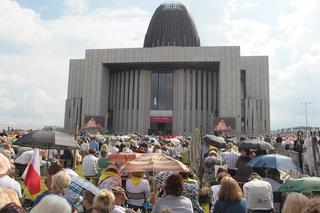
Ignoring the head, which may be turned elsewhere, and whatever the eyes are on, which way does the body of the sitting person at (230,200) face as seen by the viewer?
away from the camera

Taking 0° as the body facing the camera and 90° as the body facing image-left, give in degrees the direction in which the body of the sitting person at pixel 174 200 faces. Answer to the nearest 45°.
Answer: approximately 180°

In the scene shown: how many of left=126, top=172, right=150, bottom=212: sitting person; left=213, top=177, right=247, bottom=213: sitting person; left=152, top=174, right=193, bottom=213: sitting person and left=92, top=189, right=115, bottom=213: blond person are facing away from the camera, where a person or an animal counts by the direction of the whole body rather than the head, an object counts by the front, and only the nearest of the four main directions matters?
4

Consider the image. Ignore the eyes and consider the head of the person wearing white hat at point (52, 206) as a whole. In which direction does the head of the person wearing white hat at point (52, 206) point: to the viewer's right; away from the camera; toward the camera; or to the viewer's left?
away from the camera

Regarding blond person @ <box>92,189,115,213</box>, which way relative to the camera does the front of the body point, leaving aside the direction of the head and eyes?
away from the camera

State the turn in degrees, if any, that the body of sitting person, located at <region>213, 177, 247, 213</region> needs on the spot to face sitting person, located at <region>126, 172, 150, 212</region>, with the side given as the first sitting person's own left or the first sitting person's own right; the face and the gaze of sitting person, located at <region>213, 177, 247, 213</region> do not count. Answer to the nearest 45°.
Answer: approximately 45° to the first sitting person's own left

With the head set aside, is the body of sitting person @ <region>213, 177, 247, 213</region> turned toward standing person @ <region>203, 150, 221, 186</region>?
yes

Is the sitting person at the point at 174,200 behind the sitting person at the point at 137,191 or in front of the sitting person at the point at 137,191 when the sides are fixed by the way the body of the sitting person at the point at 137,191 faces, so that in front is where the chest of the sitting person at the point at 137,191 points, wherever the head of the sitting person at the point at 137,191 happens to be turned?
behind

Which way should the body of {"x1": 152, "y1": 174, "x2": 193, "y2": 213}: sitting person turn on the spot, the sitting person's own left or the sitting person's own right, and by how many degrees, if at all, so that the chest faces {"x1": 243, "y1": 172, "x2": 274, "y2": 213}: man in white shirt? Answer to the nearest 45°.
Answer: approximately 45° to the sitting person's own right

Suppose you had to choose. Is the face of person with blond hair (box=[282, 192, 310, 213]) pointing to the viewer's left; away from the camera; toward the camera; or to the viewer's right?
away from the camera

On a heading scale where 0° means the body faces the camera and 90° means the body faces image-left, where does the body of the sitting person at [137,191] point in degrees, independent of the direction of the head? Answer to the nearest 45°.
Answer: approximately 180°

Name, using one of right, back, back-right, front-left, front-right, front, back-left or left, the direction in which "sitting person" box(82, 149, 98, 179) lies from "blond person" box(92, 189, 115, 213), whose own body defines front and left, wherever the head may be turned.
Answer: front

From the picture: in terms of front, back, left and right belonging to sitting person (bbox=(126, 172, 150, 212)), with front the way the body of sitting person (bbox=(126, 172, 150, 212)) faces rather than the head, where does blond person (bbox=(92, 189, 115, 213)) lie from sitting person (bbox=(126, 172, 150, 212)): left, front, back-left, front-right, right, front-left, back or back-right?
back

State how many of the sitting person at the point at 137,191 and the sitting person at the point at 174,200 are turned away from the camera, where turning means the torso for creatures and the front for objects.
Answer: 2
